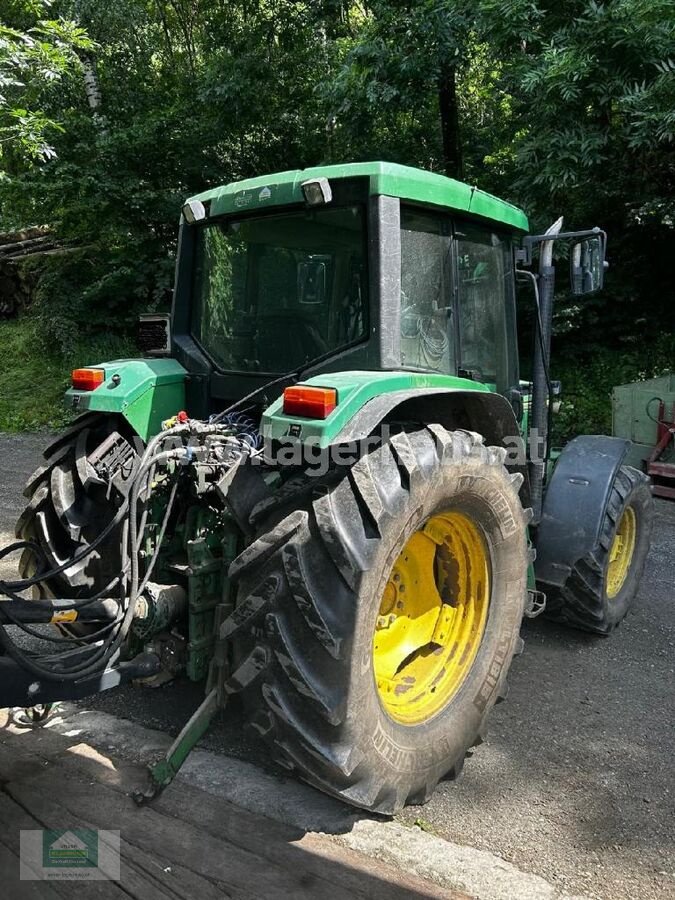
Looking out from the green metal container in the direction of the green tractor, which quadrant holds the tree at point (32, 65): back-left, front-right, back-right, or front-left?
front-right

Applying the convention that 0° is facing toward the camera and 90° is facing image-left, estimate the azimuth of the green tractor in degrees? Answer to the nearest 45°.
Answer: approximately 225°

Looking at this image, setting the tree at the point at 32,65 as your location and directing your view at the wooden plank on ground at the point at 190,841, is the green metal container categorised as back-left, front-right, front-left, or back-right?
front-left

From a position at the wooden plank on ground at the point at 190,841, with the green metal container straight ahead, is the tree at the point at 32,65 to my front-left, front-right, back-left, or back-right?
front-left

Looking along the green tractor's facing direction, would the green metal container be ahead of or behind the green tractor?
ahead

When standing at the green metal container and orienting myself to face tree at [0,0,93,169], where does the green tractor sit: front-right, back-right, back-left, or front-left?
front-left

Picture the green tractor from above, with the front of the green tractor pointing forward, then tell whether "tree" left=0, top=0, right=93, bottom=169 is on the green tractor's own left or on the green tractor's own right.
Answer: on the green tractor's own left
